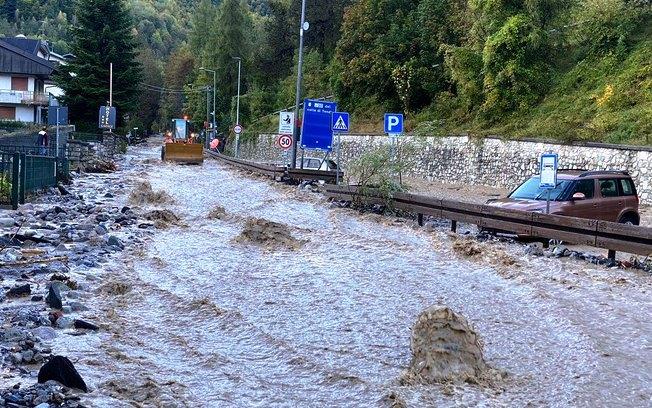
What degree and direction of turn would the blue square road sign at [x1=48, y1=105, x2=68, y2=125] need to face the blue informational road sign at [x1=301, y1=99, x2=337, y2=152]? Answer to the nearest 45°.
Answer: approximately 90° to its left

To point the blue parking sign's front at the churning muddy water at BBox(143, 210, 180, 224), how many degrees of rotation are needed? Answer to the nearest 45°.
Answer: approximately 45° to its right

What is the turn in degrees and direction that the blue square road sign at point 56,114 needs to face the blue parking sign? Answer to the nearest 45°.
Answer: approximately 45° to its left

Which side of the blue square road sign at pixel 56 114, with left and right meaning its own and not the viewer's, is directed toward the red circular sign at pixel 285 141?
left

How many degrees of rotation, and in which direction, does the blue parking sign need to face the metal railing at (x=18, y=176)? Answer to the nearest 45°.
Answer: approximately 90° to its right

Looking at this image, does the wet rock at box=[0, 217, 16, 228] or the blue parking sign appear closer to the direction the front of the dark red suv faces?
the wet rock
